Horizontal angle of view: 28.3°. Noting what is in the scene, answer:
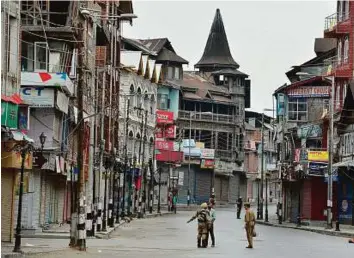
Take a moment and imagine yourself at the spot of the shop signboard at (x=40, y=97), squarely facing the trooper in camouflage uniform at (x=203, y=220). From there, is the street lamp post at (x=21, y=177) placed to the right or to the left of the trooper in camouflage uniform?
right

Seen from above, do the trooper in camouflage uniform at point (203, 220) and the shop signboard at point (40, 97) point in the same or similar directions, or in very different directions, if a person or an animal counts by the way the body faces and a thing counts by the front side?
very different directions

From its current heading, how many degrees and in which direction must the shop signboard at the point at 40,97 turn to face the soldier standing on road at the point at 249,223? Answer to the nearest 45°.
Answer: approximately 45° to its left

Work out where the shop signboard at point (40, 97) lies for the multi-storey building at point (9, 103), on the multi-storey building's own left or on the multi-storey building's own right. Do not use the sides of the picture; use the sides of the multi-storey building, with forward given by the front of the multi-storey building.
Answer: on the multi-storey building's own left

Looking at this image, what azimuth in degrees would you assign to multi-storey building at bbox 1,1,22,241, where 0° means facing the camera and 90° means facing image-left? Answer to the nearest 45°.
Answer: approximately 315°
